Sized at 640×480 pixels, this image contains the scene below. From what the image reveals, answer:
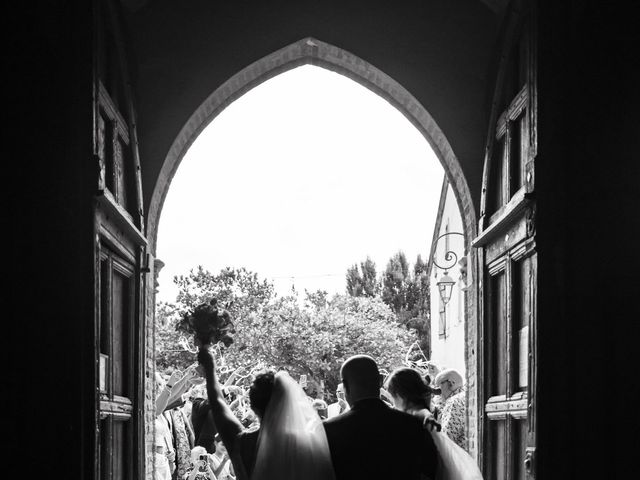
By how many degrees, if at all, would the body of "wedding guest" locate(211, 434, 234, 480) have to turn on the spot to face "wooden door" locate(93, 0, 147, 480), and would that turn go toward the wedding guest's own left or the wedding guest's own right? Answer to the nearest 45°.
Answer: approximately 45° to the wedding guest's own right

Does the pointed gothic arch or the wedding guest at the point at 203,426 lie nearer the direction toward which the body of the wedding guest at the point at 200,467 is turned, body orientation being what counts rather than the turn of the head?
the pointed gothic arch

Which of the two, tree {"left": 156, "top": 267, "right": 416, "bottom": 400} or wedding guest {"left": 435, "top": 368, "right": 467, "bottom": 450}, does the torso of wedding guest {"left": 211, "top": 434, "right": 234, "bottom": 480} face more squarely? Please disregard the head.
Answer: the wedding guest

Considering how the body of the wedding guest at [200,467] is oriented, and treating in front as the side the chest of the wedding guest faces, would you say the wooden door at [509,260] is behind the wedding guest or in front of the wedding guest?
in front

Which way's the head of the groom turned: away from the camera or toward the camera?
away from the camera

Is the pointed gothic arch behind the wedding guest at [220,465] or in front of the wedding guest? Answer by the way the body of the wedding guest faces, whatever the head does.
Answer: in front

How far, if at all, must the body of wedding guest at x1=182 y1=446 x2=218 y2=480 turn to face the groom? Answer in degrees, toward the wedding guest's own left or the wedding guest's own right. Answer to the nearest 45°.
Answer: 0° — they already face them

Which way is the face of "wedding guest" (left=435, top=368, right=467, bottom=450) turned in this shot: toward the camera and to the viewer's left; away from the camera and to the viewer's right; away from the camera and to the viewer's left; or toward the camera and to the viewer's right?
toward the camera and to the viewer's left

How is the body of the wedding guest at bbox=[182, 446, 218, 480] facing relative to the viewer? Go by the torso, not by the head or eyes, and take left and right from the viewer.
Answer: facing the viewer

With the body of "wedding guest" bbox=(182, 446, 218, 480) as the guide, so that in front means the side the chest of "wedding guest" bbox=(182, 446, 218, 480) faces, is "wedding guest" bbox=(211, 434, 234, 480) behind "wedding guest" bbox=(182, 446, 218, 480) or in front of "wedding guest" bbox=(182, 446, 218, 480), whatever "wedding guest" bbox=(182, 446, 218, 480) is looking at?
behind
